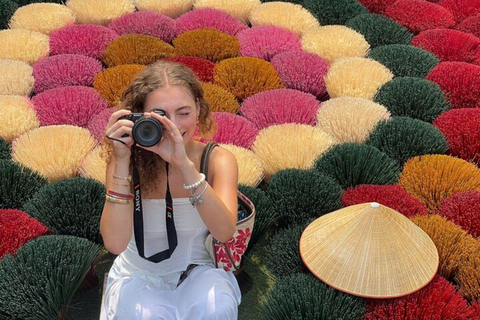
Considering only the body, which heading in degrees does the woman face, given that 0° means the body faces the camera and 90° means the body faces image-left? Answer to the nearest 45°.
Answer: approximately 0°

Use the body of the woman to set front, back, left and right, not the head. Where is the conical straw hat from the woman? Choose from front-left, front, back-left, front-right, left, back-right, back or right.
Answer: left

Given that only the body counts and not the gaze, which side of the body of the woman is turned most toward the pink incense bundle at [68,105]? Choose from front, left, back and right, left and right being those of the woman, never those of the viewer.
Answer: back

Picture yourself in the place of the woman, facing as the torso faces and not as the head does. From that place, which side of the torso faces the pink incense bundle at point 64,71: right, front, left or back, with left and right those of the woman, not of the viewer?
back

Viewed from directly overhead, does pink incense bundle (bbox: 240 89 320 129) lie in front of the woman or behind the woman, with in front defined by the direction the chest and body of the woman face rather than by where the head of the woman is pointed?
behind

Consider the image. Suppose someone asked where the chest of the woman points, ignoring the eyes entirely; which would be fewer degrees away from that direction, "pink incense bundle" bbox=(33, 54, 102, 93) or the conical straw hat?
the conical straw hat

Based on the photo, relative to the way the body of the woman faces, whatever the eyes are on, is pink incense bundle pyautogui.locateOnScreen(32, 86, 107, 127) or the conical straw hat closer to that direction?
the conical straw hat
